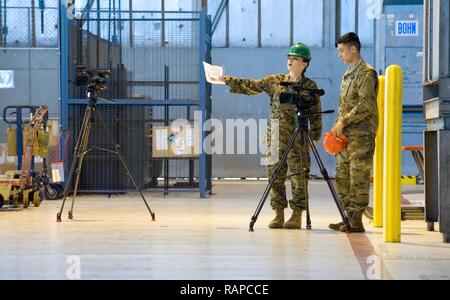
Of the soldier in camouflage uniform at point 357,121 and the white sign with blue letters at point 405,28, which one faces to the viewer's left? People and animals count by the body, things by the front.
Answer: the soldier in camouflage uniform

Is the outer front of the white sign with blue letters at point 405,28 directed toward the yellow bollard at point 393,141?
yes

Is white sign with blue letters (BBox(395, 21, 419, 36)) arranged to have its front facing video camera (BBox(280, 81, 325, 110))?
yes

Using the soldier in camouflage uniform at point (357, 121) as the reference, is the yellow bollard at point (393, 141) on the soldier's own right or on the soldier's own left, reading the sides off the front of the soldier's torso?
on the soldier's own left

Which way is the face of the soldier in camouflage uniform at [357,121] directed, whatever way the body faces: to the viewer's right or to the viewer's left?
to the viewer's left

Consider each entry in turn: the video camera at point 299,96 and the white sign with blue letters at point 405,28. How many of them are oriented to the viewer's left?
1

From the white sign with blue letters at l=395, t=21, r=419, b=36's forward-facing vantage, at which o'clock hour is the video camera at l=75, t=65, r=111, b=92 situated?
The video camera is roughly at 1 o'clock from the white sign with blue letters.

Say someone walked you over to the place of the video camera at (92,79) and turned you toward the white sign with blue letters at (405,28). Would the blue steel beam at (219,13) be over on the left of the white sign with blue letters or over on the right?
left

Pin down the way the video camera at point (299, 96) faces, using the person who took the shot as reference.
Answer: facing to the left of the viewer

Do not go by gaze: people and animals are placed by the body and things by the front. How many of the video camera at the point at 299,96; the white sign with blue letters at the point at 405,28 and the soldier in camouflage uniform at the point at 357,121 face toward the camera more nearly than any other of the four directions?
1

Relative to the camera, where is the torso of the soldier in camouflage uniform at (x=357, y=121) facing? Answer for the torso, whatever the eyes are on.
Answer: to the viewer's left

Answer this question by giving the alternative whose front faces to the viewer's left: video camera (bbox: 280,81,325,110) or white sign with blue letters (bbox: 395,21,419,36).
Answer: the video camera

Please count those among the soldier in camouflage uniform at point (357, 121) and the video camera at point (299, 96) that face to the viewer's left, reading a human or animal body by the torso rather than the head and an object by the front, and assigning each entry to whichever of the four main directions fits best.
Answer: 2
